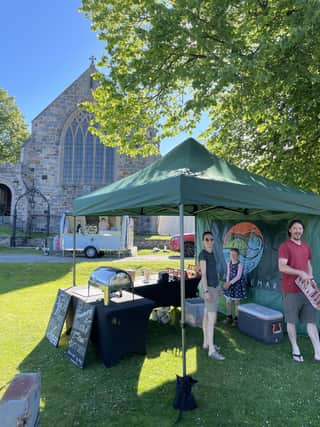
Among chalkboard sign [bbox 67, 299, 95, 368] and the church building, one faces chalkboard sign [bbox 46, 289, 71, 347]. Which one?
the church building

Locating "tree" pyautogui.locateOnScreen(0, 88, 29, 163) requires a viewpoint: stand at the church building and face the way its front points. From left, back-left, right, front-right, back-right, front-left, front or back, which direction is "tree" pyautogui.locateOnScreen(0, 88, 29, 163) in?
back-right

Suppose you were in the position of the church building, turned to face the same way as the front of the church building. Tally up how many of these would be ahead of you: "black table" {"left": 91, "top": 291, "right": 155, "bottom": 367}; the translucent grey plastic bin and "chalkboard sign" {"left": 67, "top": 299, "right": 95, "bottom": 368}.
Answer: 3

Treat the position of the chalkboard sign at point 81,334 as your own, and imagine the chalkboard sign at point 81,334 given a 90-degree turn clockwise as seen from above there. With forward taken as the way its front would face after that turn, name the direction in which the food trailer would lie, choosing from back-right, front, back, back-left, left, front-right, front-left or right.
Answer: front-right

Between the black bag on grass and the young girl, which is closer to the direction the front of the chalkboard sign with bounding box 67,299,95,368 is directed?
the black bag on grass

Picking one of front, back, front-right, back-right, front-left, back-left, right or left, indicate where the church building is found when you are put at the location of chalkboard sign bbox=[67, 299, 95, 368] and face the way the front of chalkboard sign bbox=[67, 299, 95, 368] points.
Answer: back-right

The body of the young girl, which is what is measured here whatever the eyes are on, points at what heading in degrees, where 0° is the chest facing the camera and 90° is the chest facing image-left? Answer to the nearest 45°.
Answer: approximately 45°

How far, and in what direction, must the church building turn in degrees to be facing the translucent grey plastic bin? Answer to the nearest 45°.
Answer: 0° — it already faces it

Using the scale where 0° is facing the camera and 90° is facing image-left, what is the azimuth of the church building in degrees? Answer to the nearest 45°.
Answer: approximately 0°

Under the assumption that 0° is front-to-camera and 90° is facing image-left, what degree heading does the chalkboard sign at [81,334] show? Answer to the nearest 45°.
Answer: approximately 45°
